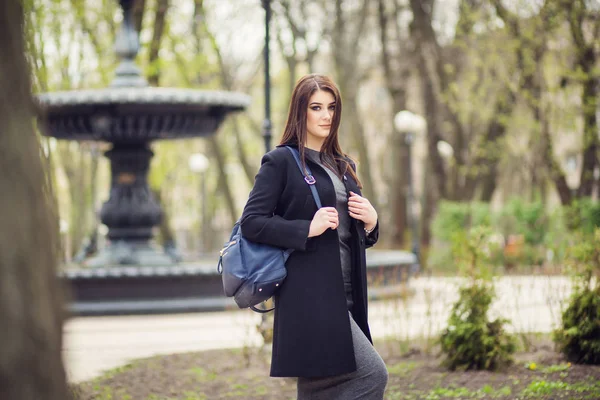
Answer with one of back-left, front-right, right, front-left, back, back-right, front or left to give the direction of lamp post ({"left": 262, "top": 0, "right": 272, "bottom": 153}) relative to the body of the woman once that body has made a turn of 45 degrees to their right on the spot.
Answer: back

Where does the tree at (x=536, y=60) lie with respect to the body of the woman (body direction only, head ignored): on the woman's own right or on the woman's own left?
on the woman's own left

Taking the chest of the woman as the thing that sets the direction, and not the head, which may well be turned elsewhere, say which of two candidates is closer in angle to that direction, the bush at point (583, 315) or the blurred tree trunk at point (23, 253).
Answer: the blurred tree trunk

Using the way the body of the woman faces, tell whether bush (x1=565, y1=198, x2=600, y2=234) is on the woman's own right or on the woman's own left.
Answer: on the woman's own left

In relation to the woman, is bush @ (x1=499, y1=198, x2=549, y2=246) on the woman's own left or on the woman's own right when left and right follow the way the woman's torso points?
on the woman's own left

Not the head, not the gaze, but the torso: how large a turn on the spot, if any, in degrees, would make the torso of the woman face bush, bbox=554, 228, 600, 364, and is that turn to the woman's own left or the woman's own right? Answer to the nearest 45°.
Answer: approximately 90° to the woman's own left

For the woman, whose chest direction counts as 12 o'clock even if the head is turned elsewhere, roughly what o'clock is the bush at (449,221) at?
The bush is roughly at 8 o'clock from the woman.

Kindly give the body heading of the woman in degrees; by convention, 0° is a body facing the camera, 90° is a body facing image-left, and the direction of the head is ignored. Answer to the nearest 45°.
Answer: approximately 315°

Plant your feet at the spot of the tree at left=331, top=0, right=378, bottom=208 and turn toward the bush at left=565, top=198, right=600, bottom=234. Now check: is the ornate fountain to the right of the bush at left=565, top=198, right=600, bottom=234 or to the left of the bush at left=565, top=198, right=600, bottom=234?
right

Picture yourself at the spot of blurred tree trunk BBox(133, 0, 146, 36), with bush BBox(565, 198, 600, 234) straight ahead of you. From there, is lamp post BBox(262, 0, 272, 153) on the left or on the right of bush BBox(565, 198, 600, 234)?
right

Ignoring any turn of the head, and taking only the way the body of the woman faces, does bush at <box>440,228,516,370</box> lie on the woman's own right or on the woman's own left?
on the woman's own left

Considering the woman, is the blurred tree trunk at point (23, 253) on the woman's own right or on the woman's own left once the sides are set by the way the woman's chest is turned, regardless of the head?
on the woman's own right

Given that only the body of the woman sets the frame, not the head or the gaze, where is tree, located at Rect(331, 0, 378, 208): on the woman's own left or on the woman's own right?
on the woman's own left
